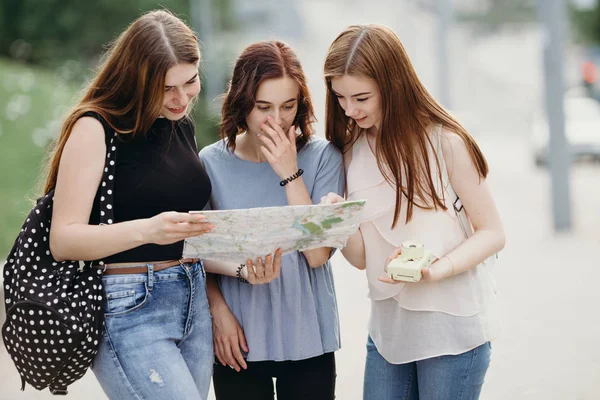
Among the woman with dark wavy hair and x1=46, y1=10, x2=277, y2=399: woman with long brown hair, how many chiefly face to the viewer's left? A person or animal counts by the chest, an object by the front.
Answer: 0

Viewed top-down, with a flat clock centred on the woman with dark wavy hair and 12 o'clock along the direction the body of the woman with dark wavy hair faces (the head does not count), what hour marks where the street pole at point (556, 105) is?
The street pole is roughly at 7 o'clock from the woman with dark wavy hair.

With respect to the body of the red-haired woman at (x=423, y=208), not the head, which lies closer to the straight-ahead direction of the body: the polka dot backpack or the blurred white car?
the polka dot backpack

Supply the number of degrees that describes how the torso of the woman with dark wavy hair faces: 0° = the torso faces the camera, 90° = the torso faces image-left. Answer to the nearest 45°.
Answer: approximately 0°

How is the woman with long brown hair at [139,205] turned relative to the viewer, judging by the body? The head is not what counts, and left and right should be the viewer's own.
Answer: facing the viewer and to the right of the viewer

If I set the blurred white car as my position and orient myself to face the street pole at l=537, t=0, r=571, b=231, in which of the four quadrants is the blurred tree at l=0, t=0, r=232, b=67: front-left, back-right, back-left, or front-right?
back-right

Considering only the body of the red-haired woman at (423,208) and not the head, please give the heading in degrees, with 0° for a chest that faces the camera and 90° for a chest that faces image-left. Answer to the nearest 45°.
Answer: approximately 45°

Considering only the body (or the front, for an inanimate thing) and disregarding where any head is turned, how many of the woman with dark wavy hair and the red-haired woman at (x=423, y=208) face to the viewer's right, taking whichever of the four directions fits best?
0

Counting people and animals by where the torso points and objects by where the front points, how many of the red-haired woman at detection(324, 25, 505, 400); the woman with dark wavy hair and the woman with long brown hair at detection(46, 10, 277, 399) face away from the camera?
0

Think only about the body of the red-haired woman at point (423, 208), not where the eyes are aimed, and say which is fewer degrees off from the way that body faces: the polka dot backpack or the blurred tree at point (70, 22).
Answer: the polka dot backpack

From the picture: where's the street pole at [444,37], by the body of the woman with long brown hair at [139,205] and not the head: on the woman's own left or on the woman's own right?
on the woman's own left

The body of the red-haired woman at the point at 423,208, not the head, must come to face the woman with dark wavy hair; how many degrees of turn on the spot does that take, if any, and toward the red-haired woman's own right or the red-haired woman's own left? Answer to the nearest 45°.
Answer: approximately 45° to the red-haired woman's own right

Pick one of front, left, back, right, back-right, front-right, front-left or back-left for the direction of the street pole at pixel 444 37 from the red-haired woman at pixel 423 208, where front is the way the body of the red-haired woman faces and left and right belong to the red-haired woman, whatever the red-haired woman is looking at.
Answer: back-right

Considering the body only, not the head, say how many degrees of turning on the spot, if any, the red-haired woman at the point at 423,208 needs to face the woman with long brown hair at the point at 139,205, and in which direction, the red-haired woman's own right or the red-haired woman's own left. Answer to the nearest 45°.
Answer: approximately 45° to the red-haired woman's own right

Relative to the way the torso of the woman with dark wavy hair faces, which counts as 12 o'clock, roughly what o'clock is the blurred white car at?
The blurred white car is roughly at 7 o'clock from the woman with dark wavy hair.

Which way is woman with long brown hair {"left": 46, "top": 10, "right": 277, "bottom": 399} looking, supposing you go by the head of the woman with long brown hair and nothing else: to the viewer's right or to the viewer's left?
to the viewer's right
